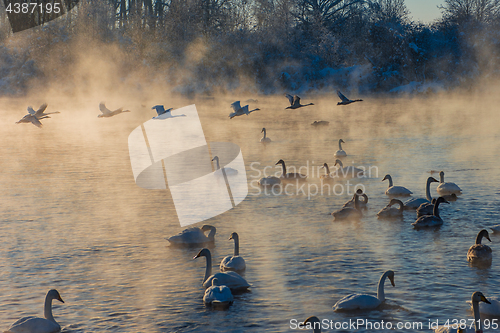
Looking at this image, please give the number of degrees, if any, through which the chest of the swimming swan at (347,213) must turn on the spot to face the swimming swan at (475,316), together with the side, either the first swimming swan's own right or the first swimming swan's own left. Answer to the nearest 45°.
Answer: approximately 90° to the first swimming swan's own right

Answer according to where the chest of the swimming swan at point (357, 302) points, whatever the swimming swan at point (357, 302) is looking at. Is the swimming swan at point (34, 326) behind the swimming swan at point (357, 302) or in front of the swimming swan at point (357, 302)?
behind

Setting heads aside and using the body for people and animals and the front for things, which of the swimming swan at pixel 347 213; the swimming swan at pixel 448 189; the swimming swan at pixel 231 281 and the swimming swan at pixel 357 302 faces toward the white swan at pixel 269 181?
the swimming swan at pixel 448 189

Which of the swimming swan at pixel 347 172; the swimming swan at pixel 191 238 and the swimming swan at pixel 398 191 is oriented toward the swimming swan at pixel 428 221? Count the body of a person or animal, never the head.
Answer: the swimming swan at pixel 191 238

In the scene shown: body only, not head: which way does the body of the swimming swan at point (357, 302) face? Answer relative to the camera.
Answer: to the viewer's right

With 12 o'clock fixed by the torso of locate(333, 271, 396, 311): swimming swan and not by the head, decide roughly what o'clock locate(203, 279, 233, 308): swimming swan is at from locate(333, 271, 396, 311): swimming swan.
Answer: locate(203, 279, 233, 308): swimming swan is roughly at 6 o'clock from locate(333, 271, 396, 311): swimming swan.

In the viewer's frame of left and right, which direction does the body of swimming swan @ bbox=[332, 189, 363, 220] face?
facing to the right of the viewer

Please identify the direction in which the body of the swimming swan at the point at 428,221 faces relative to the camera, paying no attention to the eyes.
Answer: to the viewer's right

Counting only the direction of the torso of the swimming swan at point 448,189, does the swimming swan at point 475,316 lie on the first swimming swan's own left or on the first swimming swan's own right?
on the first swimming swan's own left

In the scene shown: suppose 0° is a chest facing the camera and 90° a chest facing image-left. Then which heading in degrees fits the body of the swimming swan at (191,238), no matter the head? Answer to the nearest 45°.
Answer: approximately 270°

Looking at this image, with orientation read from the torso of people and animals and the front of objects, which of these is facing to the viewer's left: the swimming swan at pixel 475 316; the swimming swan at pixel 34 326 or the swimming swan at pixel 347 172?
the swimming swan at pixel 347 172

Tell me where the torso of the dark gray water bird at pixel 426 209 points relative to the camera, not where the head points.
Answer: to the viewer's right

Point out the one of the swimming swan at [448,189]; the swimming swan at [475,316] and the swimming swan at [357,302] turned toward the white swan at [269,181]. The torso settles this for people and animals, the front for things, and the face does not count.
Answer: the swimming swan at [448,189]

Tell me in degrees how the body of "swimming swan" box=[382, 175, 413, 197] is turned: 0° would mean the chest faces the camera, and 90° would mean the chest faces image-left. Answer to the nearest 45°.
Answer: approximately 90°
